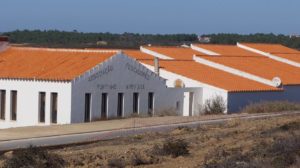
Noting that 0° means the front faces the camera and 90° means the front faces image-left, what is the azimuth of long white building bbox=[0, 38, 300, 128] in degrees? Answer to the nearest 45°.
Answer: approximately 315°

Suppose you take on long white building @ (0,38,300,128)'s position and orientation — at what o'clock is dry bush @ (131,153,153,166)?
The dry bush is roughly at 1 o'clock from the long white building.

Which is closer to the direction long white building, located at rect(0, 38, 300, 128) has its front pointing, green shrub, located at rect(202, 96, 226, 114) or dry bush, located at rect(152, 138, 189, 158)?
the dry bush

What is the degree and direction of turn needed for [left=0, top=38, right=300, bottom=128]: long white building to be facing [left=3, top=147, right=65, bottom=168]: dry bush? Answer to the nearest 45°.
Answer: approximately 45° to its right

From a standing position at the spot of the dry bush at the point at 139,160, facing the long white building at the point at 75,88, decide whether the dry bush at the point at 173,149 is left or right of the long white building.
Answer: right
